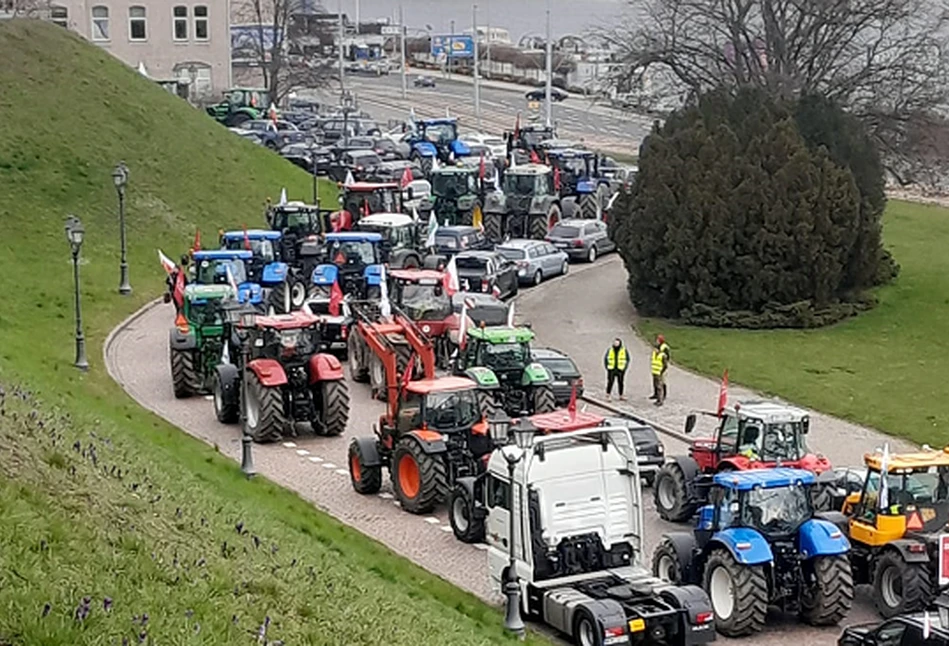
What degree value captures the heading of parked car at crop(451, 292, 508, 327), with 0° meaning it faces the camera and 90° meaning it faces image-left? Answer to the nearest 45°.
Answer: approximately 315°

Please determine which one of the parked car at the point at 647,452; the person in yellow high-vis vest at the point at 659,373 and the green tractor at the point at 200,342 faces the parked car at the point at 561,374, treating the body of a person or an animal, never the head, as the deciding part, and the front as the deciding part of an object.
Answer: the person in yellow high-vis vest

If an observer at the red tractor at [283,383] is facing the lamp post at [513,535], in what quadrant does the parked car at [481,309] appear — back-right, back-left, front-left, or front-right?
back-left

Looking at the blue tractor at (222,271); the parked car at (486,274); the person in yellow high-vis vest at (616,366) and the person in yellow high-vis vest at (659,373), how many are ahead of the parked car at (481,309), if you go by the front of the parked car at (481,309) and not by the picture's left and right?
1

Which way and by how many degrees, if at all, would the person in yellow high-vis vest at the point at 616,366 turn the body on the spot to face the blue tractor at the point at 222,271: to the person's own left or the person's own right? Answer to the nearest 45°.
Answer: approximately 90° to the person's own right

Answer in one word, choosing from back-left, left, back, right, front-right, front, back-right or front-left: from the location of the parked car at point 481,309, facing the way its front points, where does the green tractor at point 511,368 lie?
back

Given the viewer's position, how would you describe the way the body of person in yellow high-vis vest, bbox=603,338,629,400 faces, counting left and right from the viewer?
facing the viewer
